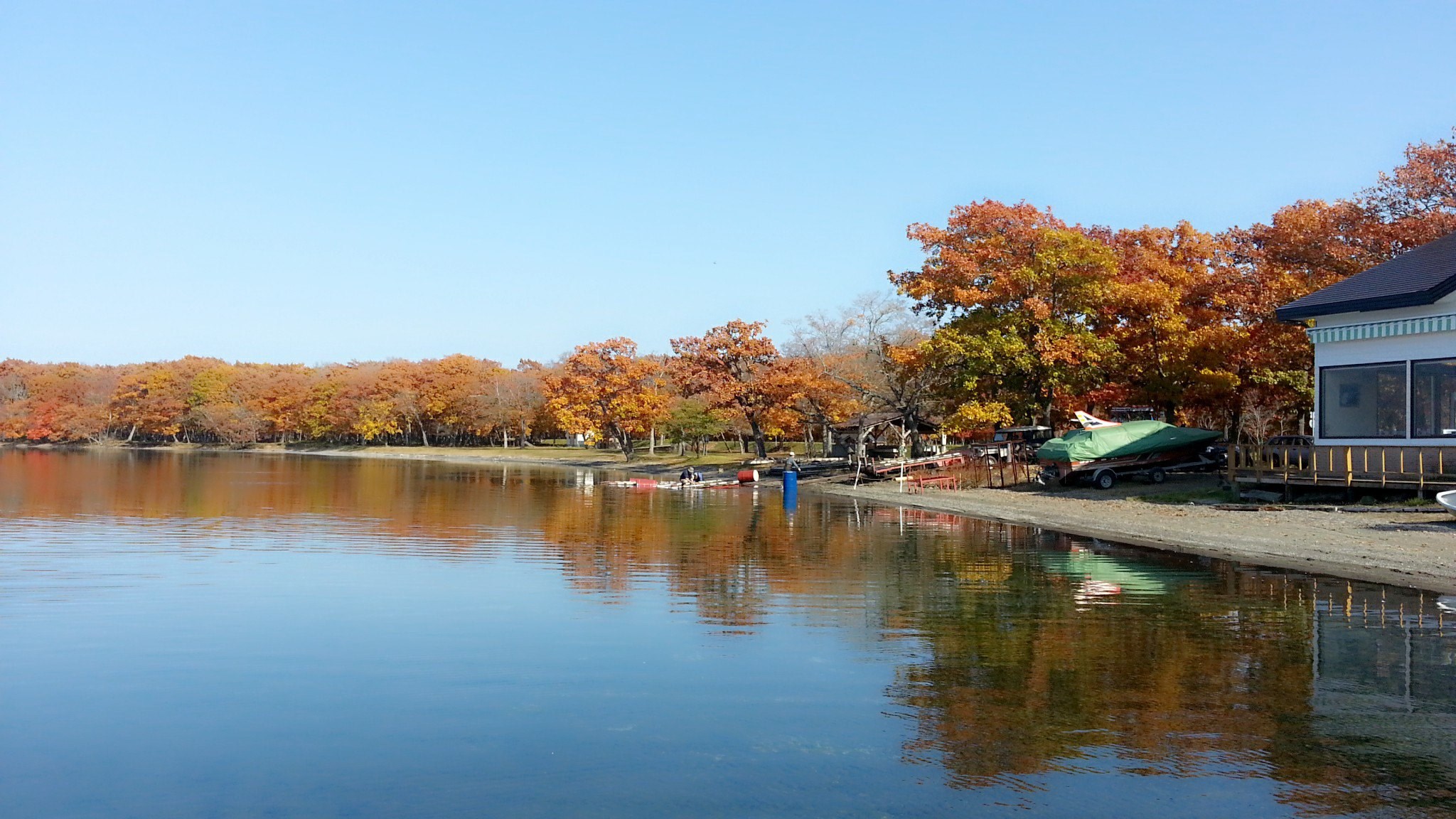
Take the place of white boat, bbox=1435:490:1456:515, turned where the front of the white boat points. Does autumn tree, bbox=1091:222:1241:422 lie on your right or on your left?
on your right

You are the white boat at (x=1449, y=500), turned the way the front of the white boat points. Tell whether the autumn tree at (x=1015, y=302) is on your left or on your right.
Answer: on your right

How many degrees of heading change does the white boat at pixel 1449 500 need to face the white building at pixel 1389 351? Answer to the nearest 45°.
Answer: approximately 90° to its right

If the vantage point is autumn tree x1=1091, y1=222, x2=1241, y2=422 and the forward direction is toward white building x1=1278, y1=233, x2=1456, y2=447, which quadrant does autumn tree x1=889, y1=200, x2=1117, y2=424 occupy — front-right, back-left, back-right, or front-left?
back-right

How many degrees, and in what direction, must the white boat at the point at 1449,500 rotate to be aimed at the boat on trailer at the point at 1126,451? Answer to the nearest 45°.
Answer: approximately 45° to its right

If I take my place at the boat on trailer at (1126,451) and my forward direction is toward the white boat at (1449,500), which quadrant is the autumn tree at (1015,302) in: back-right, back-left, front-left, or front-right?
back-right

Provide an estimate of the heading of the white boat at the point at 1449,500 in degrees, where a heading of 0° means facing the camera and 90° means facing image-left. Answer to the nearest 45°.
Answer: approximately 90°
